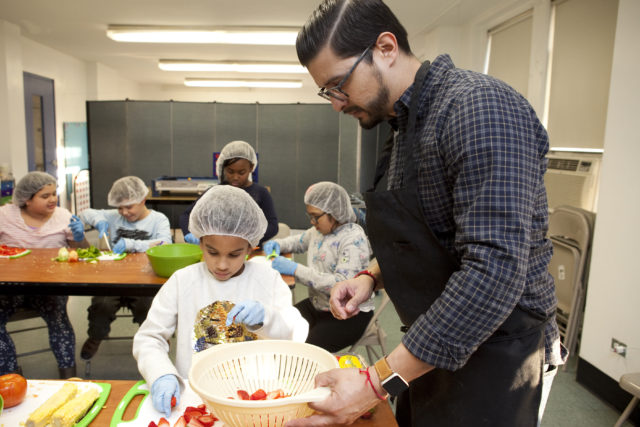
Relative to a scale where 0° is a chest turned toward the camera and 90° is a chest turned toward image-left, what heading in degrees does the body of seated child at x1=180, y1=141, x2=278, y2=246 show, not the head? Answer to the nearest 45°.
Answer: approximately 0°

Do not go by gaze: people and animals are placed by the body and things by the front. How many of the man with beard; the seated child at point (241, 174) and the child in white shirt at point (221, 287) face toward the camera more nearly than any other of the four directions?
2

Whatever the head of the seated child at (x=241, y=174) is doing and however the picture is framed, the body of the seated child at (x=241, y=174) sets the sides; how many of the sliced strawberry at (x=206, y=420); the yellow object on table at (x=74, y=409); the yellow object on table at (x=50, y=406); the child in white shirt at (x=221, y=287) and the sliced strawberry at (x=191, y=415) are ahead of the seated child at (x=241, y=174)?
5

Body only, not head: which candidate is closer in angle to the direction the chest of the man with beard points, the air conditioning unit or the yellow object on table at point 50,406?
the yellow object on table

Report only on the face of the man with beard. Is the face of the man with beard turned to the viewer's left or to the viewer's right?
to the viewer's left

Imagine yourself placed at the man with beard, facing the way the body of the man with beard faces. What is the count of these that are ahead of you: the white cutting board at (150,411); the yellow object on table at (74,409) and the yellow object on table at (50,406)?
3

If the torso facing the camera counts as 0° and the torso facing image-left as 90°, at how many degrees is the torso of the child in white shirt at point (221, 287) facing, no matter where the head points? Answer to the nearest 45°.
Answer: approximately 0°

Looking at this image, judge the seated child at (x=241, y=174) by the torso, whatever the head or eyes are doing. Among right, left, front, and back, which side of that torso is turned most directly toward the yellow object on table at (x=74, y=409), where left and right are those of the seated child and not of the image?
front

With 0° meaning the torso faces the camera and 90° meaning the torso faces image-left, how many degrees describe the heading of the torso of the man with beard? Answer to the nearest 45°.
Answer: approximately 90°

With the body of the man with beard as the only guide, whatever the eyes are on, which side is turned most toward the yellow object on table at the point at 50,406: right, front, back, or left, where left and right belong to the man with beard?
front

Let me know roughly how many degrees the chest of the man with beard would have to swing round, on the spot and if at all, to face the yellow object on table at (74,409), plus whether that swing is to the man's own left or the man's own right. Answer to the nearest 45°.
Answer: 0° — they already face it
